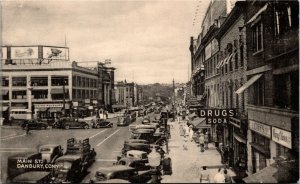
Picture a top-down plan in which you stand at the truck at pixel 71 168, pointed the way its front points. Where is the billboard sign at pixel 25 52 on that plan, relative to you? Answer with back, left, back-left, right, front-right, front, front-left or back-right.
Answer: back-right

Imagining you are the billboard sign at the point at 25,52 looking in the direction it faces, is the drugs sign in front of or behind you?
in front

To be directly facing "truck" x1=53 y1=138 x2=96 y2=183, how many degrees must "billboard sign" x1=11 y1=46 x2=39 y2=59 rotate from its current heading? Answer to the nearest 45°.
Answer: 0° — it already faces it

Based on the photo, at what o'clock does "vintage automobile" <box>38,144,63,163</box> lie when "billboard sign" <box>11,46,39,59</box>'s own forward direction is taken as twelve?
The vintage automobile is roughly at 12 o'clock from the billboard sign.

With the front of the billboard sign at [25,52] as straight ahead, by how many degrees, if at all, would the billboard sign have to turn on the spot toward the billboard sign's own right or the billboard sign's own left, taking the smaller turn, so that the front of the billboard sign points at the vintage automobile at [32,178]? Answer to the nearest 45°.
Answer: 0° — it already faces it

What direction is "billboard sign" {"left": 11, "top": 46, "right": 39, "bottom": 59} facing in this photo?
toward the camera

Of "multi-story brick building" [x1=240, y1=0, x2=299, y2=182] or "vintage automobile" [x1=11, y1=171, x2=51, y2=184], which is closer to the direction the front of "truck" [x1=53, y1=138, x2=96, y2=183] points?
the vintage automobile

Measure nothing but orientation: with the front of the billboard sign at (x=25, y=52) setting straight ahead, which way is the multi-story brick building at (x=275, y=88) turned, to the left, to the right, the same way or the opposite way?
to the right

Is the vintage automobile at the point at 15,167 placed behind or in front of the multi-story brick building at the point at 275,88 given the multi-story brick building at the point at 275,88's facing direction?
in front

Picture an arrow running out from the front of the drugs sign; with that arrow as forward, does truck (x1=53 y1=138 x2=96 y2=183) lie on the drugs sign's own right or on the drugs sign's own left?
on the drugs sign's own right

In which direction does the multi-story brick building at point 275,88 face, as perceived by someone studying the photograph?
facing the viewer and to the left of the viewer

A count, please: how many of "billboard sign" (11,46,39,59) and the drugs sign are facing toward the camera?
2

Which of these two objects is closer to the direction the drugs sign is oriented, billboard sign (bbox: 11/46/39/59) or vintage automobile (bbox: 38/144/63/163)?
the vintage automobile
